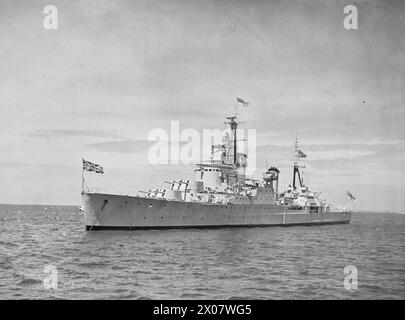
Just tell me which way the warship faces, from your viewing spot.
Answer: facing the viewer and to the left of the viewer
